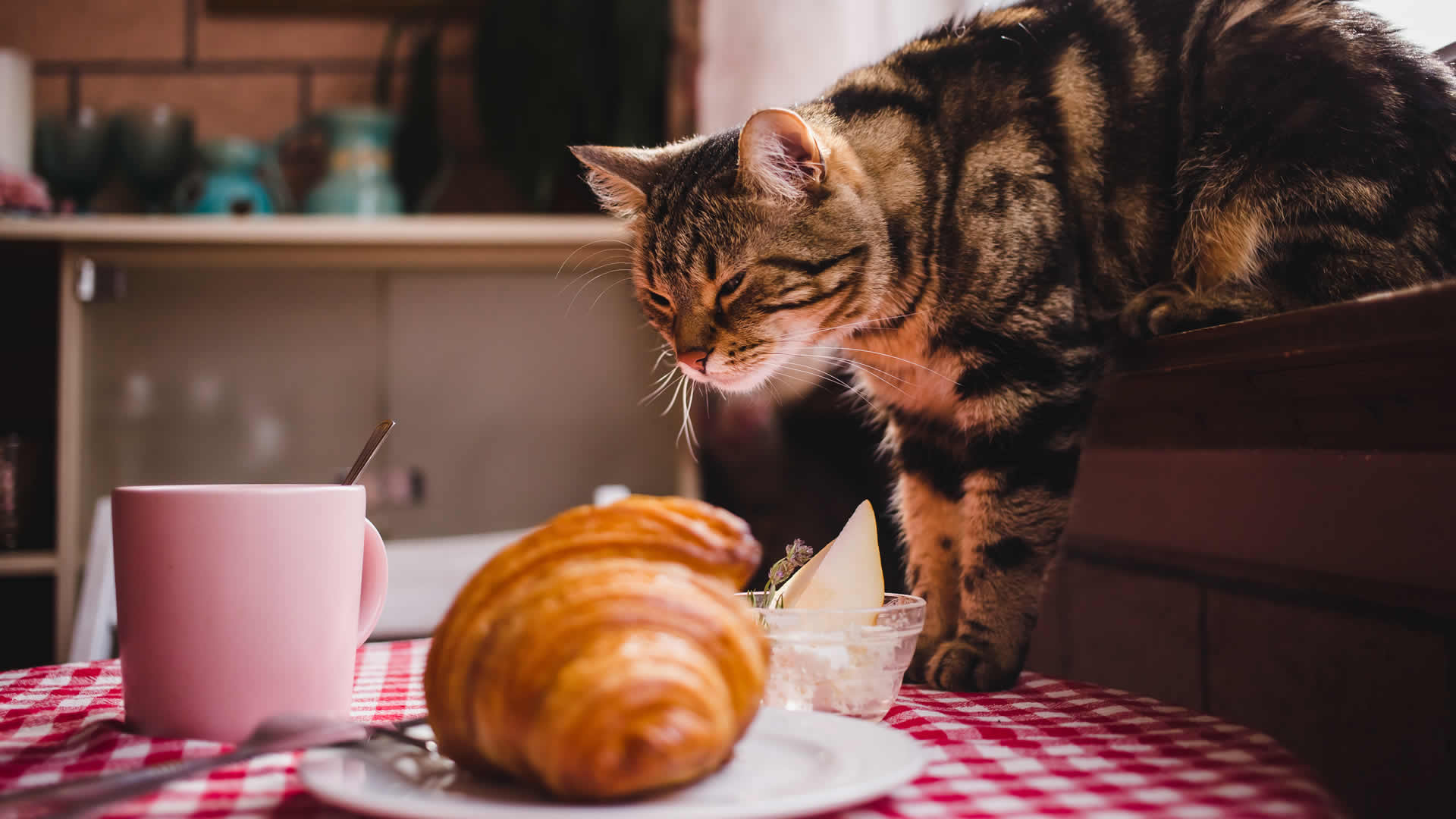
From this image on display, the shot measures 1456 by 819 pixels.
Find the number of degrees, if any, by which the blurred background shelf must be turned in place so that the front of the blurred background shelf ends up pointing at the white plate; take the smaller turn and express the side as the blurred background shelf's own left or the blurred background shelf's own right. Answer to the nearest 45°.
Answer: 0° — it already faces it

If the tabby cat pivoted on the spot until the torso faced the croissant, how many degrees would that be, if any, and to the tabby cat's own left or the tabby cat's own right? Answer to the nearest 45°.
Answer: approximately 90° to the tabby cat's own left

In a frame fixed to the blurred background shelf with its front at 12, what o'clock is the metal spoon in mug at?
The metal spoon in mug is roughly at 12 o'clock from the blurred background shelf.

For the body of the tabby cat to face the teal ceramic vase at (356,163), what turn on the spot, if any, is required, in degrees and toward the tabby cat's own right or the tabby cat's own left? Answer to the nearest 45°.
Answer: approximately 45° to the tabby cat's own right

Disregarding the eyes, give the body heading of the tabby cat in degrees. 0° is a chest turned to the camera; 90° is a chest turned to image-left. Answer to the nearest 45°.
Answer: approximately 90°

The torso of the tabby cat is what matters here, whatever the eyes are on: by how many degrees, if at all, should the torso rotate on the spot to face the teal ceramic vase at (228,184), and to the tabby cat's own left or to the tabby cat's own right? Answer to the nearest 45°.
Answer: approximately 45° to the tabby cat's own right

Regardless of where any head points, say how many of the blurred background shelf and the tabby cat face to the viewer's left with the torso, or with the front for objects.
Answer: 1
